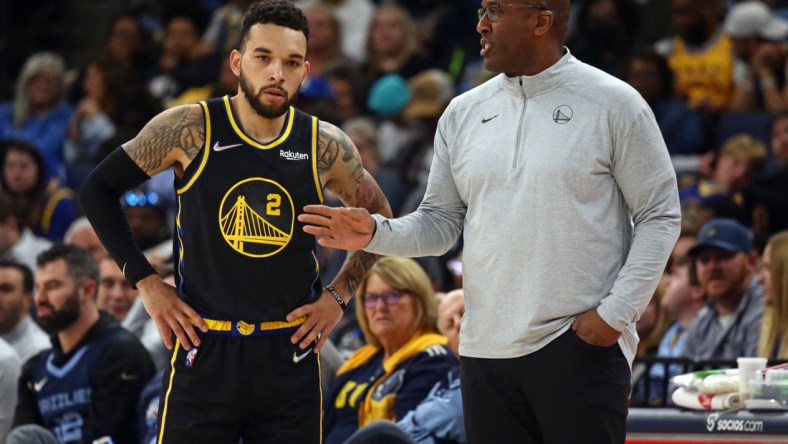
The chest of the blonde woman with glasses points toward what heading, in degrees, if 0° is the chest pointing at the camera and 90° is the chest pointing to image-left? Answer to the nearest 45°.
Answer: approximately 45°

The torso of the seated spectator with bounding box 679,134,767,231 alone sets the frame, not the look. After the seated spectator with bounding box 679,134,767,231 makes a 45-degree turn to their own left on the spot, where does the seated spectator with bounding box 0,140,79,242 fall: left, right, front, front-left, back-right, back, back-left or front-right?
right

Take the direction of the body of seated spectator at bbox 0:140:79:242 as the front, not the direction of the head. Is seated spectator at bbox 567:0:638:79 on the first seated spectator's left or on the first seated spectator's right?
on the first seated spectator's left

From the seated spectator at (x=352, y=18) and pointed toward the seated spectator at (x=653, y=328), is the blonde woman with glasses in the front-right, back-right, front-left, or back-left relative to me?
front-right

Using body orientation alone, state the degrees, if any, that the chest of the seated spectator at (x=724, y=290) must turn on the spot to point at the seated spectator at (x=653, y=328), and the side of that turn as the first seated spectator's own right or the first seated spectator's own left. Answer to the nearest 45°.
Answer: approximately 90° to the first seated spectator's own right

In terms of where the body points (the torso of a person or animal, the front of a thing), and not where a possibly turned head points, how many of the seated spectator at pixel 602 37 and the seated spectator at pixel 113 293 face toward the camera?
2

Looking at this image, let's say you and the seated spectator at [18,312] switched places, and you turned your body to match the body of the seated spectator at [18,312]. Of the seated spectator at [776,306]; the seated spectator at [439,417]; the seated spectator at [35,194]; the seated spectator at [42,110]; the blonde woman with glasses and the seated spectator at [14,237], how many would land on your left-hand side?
3

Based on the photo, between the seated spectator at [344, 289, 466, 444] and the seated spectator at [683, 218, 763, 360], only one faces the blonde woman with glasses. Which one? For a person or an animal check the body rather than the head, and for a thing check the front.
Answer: the seated spectator at [683, 218, 763, 360]

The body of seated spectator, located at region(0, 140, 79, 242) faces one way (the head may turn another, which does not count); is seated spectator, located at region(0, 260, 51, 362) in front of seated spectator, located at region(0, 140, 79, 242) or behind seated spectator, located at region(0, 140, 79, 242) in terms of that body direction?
in front

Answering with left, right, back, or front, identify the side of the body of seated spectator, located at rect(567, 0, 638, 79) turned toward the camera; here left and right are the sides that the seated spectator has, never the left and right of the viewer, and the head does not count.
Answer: front

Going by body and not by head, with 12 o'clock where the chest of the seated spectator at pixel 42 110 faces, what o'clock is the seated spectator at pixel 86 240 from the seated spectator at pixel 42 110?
the seated spectator at pixel 86 240 is roughly at 12 o'clock from the seated spectator at pixel 42 110.
